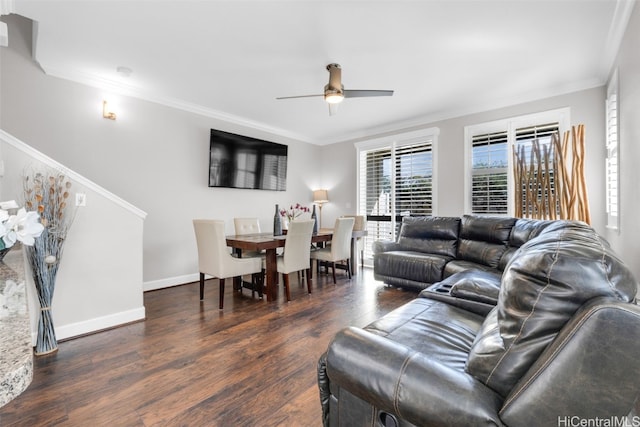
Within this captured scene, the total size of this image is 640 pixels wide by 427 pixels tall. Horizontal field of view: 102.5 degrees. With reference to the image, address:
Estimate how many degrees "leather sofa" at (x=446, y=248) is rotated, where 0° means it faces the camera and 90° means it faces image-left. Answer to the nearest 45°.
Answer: approximately 45°

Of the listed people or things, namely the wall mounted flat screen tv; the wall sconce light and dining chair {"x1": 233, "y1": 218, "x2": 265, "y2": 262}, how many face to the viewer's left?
0

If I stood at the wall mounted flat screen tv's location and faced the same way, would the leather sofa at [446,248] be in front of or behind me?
in front

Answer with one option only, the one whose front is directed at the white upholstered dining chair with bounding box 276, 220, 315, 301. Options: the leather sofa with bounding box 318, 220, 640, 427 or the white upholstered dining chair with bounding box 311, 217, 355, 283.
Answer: the leather sofa

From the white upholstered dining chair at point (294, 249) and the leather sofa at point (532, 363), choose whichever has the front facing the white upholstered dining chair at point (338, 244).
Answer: the leather sofa

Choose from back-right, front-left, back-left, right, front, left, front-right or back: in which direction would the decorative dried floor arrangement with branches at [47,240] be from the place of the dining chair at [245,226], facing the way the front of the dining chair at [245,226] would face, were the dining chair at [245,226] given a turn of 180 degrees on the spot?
left

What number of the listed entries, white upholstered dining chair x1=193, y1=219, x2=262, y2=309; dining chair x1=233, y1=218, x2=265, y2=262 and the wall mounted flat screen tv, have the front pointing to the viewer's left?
0

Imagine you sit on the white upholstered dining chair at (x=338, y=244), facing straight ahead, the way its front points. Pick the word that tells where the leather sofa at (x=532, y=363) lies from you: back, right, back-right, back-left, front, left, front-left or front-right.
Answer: back-left

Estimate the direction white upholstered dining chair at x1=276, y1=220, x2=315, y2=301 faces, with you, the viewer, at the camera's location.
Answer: facing away from the viewer and to the left of the viewer

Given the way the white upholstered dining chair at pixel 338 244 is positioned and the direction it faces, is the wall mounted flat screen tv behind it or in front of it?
in front

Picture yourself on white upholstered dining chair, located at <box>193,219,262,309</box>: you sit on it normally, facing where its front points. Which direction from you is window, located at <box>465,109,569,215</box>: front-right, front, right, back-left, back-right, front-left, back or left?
front-right

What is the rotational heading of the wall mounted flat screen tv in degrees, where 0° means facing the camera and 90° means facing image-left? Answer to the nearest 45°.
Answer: approximately 315°

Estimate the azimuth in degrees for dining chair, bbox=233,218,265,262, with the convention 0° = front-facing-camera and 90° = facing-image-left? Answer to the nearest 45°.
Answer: approximately 315°

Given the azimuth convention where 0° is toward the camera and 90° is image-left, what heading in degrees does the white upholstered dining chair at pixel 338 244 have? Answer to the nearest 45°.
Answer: approximately 135°

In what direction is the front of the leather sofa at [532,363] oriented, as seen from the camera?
facing away from the viewer and to the left of the viewer

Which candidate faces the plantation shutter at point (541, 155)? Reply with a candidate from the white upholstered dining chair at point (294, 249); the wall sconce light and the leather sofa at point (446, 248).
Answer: the wall sconce light

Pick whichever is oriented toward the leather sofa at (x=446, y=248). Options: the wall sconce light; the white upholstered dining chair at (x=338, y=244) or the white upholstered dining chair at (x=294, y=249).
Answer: the wall sconce light
